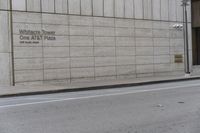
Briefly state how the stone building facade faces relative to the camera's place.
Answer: facing the viewer and to the right of the viewer
